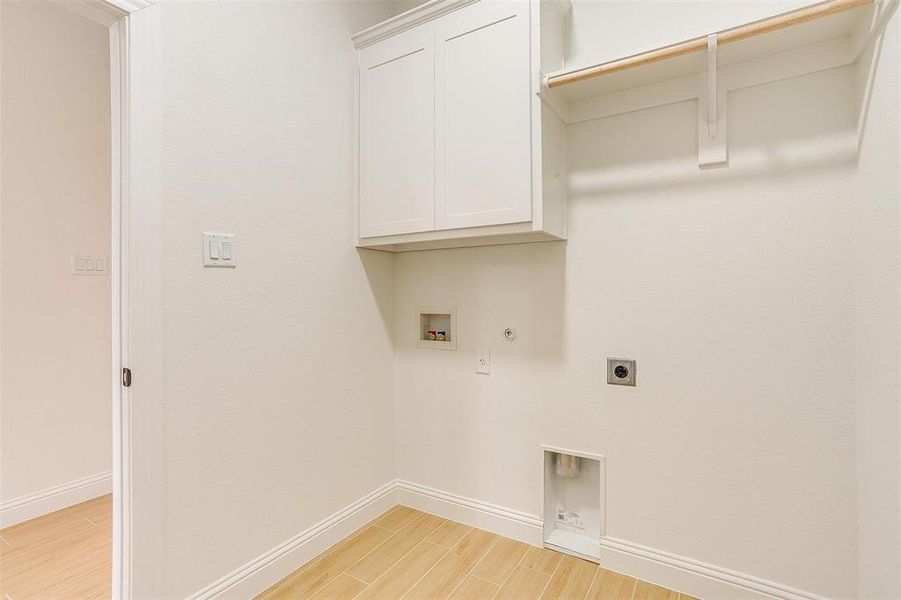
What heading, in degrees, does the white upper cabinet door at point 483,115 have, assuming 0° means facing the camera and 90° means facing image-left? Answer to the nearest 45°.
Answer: approximately 45°

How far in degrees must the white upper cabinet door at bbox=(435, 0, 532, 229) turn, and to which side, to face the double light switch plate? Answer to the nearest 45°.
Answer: approximately 45° to its right

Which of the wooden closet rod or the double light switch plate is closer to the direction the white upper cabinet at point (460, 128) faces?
the double light switch plate

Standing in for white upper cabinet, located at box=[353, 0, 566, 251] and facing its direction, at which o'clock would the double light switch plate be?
The double light switch plate is roughly at 1 o'clock from the white upper cabinet.

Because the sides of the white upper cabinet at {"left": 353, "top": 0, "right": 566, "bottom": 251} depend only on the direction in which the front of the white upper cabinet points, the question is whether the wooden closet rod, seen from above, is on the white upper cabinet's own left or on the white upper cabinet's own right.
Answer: on the white upper cabinet's own left
